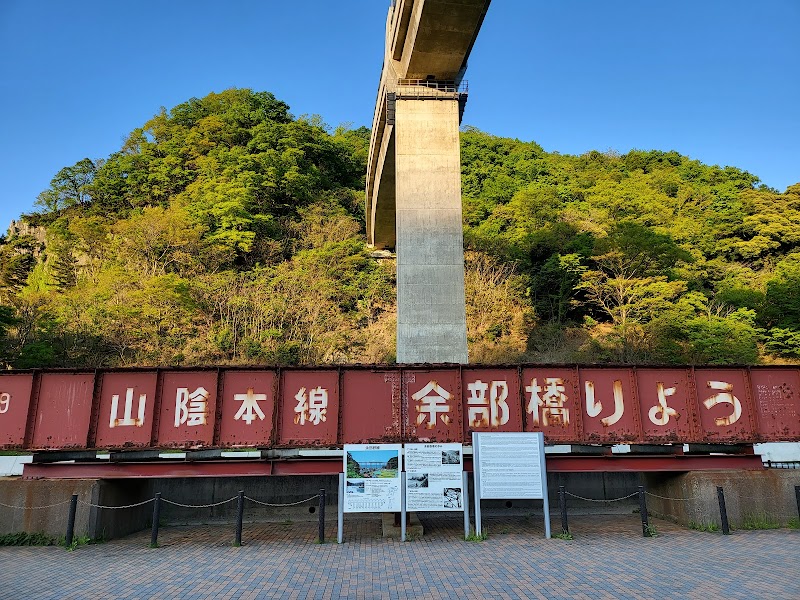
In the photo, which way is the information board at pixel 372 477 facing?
toward the camera

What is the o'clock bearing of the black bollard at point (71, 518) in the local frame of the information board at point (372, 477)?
The black bollard is roughly at 3 o'clock from the information board.

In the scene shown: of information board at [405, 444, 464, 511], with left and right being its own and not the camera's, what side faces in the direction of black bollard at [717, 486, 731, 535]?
left

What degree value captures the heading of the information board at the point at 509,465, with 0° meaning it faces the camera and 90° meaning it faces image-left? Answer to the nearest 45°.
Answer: approximately 0°

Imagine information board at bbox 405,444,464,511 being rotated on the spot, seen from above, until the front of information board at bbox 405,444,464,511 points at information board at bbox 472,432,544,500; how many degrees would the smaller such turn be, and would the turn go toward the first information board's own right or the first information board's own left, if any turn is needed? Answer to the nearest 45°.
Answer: approximately 90° to the first information board's own left

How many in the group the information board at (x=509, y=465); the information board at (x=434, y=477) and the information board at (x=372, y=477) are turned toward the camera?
3

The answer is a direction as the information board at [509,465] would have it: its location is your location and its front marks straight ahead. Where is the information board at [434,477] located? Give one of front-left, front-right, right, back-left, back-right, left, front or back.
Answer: right

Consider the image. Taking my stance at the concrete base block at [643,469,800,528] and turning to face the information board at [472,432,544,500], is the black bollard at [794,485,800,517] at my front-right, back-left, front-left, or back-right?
back-left

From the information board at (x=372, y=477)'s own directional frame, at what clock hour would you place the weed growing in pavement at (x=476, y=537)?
The weed growing in pavement is roughly at 9 o'clock from the information board.

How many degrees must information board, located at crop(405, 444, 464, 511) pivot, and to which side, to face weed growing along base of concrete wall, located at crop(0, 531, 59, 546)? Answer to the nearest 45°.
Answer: approximately 90° to its right
